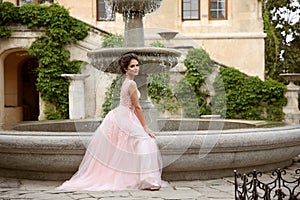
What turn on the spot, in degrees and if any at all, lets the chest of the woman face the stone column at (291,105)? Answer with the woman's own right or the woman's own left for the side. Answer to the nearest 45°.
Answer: approximately 45° to the woman's own left

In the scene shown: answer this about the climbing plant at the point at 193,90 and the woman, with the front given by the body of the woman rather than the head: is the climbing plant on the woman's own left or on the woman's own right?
on the woman's own left

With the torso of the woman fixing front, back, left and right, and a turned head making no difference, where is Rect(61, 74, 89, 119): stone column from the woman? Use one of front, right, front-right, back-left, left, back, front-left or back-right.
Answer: left

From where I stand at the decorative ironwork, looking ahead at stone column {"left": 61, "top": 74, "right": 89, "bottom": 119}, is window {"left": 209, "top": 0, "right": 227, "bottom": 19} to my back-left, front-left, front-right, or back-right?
front-right

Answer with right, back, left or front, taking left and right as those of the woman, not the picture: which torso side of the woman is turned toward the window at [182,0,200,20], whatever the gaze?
left

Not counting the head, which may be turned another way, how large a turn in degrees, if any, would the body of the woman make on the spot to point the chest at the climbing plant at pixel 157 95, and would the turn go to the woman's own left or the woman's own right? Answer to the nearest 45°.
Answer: approximately 90° to the woman's own left

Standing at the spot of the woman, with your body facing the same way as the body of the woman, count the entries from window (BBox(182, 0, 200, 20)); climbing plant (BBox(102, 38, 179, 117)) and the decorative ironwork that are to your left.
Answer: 2

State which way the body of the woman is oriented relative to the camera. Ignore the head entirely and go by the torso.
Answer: to the viewer's right

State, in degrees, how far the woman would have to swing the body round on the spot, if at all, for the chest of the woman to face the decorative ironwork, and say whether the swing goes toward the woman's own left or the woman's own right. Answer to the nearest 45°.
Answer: approximately 45° to the woman's own right

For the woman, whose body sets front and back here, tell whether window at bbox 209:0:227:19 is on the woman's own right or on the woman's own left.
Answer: on the woman's own left
